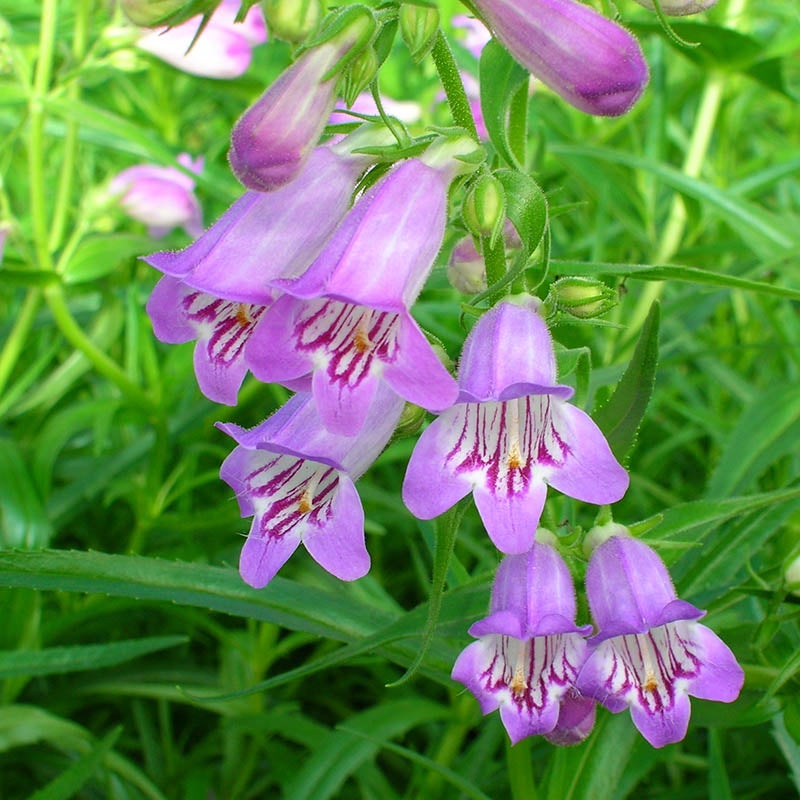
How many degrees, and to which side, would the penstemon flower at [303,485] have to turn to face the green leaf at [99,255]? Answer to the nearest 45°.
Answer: approximately 135° to its right

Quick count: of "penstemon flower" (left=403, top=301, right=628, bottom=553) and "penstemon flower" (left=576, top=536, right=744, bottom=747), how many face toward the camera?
2

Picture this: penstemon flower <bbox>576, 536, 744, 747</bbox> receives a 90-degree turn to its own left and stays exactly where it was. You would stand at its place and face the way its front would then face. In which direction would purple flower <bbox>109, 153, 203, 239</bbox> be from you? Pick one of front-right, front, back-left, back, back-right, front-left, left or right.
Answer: back-left

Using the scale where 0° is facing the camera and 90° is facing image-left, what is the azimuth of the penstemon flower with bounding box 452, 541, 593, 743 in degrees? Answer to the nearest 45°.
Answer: approximately 0°

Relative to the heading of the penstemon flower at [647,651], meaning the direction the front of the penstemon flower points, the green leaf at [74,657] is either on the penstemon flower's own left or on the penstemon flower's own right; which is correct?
on the penstemon flower's own right

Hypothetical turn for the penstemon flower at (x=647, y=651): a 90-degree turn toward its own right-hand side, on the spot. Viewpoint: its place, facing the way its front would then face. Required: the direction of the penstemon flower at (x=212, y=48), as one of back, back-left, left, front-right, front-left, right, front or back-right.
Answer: front-right

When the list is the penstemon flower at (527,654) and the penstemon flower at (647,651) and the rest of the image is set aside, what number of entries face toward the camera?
2

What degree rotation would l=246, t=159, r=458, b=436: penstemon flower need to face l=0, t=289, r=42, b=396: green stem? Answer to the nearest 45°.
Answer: approximately 90° to its right
